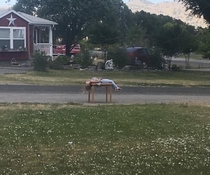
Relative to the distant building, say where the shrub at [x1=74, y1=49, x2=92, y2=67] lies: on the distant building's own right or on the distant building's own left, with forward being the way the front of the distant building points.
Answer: on the distant building's own left

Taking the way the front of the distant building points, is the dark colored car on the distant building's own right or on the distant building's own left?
on the distant building's own left

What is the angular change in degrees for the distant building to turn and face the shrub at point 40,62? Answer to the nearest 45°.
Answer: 0° — it already faces it

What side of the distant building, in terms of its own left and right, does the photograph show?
front

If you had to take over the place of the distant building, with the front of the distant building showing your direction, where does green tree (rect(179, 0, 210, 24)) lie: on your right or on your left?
on your left

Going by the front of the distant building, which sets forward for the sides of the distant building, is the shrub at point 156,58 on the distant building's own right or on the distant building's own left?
on the distant building's own left
